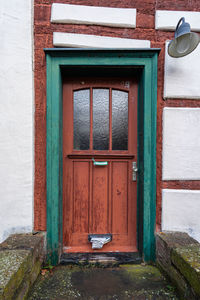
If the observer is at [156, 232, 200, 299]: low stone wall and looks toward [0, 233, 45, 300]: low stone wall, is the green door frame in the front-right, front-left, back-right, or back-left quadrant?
front-right

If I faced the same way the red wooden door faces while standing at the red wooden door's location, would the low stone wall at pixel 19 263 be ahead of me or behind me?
ahead

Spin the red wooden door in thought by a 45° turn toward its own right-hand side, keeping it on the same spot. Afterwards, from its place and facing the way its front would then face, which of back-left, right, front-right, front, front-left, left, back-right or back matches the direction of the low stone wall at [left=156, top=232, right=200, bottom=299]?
left

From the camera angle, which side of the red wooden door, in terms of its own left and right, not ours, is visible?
front

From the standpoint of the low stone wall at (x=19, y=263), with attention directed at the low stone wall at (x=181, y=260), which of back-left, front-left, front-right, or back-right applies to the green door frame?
front-left
